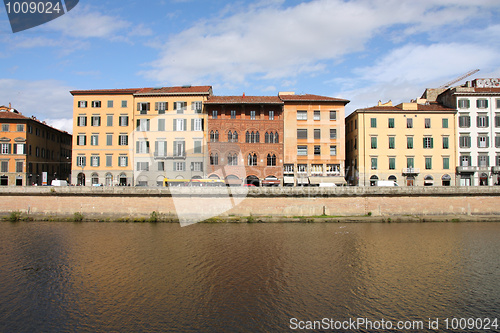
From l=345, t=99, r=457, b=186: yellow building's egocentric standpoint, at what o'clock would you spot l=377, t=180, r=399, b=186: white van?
The white van is roughly at 1 o'clock from the yellow building.

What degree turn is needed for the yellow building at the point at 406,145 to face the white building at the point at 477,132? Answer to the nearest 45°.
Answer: approximately 90° to its left

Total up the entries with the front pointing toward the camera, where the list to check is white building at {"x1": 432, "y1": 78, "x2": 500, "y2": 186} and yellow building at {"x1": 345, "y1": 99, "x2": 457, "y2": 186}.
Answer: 2

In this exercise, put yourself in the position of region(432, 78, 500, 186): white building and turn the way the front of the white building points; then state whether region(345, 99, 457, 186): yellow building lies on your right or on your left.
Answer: on your right

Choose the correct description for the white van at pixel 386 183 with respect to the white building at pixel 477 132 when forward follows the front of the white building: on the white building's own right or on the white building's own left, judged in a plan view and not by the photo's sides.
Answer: on the white building's own right

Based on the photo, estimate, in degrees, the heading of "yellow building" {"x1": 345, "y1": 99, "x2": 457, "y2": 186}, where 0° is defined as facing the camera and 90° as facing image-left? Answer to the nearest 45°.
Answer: approximately 0°

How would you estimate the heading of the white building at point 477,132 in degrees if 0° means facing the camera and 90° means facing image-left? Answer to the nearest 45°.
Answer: approximately 0°
